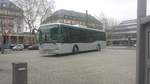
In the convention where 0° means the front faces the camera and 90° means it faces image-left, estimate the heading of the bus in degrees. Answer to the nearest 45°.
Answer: approximately 45°
